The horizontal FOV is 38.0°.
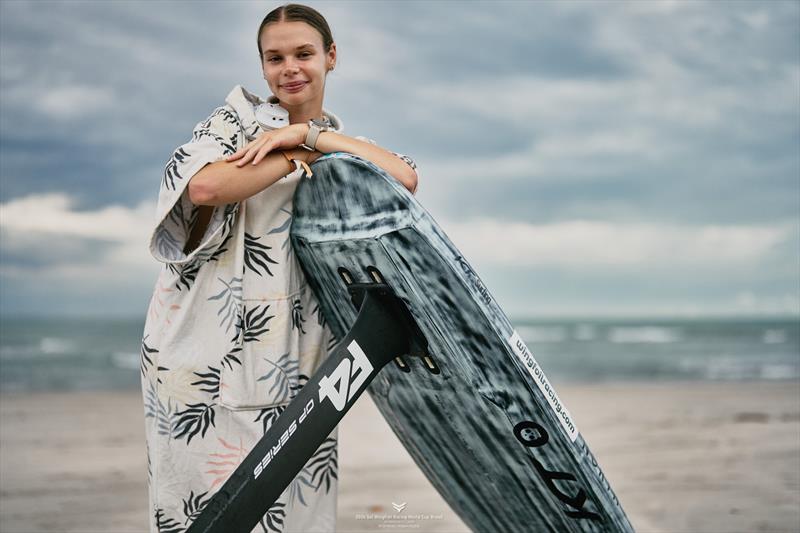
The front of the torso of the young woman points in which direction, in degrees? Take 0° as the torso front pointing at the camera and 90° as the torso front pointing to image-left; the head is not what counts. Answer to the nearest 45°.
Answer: approximately 315°
